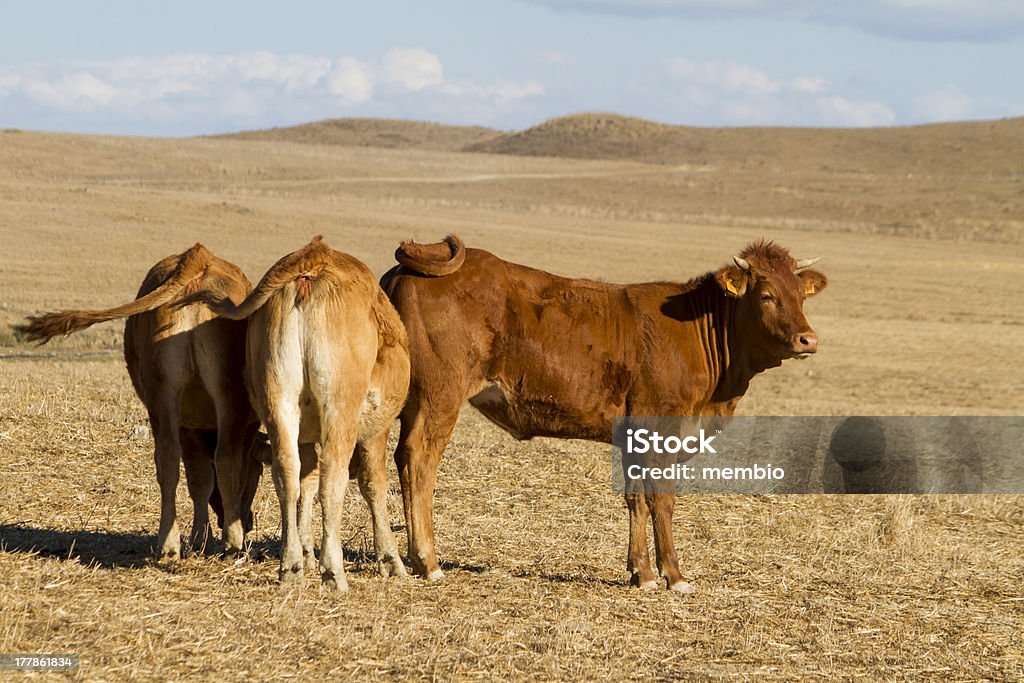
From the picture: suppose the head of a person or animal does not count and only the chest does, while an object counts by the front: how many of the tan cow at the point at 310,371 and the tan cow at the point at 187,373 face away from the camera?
2

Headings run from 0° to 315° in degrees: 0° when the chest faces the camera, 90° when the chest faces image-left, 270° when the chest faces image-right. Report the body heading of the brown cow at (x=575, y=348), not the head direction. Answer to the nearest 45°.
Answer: approximately 270°

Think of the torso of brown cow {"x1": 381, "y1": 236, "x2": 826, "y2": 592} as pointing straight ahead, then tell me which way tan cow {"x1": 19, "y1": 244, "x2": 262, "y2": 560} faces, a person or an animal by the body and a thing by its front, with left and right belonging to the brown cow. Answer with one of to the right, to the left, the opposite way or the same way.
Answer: to the left

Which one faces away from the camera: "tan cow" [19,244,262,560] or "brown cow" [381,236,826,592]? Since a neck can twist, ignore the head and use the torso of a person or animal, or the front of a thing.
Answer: the tan cow

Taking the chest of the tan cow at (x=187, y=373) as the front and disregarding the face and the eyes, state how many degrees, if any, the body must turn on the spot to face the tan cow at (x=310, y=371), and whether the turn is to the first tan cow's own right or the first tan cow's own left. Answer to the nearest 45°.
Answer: approximately 135° to the first tan cow's own right

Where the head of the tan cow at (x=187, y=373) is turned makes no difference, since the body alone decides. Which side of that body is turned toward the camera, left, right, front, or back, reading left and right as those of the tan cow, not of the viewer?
back

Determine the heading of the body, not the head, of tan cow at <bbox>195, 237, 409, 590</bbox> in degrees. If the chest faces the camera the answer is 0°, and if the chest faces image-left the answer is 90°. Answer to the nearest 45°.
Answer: approximately 180°

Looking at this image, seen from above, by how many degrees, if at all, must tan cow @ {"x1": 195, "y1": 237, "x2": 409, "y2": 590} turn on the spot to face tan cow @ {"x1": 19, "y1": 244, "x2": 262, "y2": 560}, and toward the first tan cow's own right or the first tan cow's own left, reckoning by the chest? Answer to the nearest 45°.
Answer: approximately 45° to the first tan cow's own left

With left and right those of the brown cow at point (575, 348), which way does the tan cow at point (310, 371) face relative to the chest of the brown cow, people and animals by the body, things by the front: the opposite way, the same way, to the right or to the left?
to the left

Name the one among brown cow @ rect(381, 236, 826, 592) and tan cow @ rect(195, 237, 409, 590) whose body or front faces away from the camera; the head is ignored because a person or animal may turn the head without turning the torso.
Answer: the tan cow

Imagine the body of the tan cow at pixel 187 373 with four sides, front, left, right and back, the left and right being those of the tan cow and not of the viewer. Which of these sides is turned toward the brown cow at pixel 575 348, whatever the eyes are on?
right

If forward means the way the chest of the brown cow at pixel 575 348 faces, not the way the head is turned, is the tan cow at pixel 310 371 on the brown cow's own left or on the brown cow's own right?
on the brown cow's own right

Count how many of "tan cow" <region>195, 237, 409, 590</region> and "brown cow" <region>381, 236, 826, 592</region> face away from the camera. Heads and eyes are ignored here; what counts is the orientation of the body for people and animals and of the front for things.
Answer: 1
